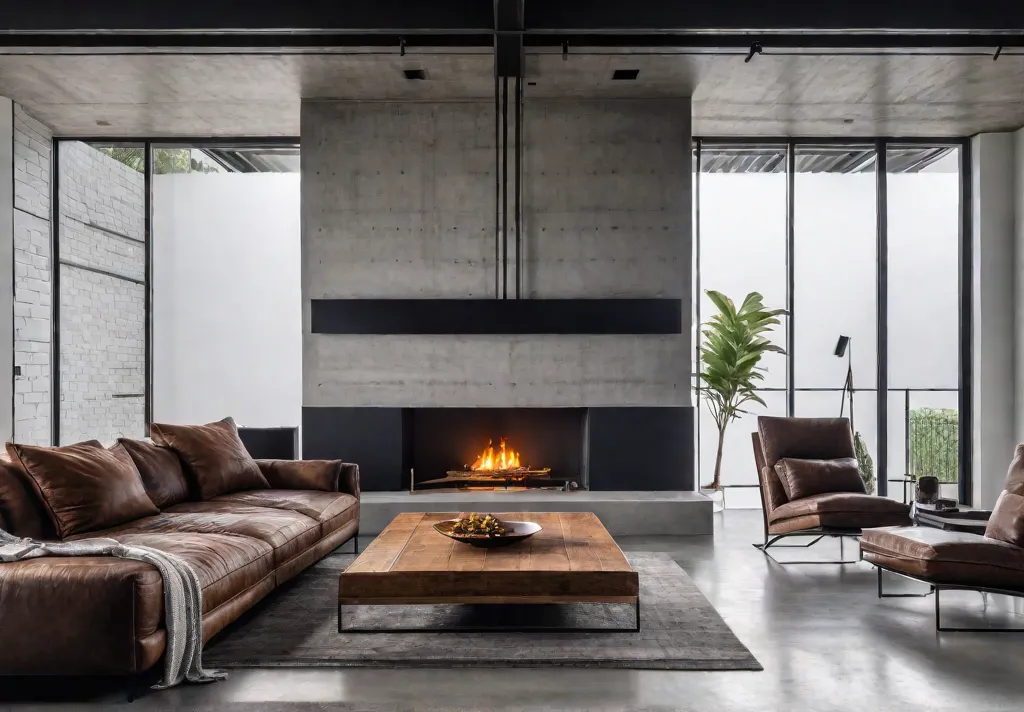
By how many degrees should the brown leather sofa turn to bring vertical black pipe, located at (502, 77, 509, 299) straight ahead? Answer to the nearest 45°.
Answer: approximately 90° to its left

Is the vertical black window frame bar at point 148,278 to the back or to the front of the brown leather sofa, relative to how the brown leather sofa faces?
to the back

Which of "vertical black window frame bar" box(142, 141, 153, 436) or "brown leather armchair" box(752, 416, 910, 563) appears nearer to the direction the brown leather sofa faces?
the brown leather armchair

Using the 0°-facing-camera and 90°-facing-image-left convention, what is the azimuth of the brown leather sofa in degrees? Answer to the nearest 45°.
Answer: approximately 315°

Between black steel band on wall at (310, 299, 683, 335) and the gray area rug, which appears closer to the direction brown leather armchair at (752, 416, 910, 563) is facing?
the gray area rug

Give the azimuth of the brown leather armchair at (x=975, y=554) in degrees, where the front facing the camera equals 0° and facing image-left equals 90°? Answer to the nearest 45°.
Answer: approximately 45°
